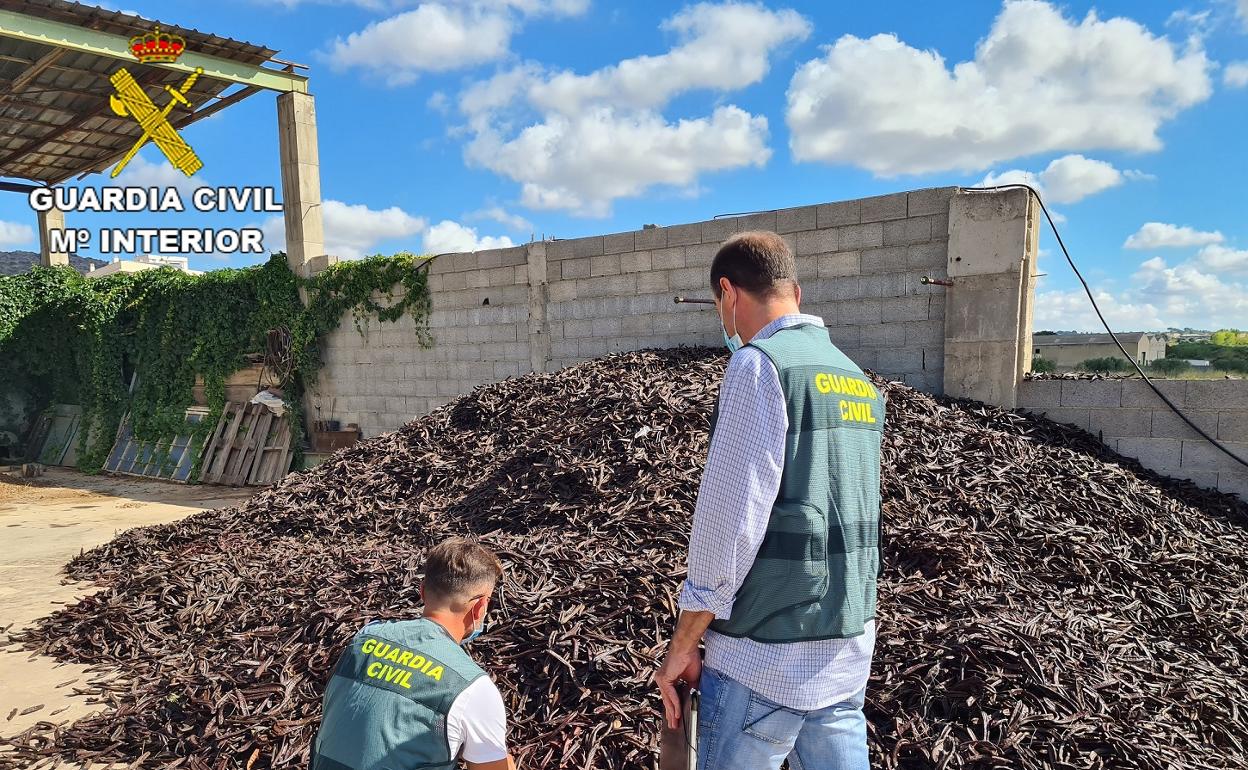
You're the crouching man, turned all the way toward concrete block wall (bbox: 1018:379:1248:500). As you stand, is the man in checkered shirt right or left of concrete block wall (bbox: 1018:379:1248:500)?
right

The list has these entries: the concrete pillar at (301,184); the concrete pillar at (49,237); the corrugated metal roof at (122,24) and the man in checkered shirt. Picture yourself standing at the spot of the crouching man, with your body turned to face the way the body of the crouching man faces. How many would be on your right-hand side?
1

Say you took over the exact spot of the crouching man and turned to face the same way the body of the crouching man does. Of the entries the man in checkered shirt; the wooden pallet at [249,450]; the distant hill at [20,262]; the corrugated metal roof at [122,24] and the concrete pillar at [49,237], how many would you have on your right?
1

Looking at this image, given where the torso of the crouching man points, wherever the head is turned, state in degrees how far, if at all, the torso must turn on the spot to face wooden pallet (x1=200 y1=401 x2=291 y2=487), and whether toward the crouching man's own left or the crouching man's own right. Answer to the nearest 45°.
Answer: approximately 45° to the crouching man's own left

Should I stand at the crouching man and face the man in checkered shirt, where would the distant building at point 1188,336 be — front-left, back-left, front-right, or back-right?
front-left

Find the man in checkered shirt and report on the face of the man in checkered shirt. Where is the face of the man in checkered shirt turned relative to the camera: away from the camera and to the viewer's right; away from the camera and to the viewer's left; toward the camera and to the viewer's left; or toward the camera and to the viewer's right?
away from the camera and to the viewer's left

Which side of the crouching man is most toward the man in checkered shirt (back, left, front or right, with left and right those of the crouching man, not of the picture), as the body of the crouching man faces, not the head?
right

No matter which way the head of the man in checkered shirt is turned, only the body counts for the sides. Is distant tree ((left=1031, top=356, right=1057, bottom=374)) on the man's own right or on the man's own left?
on the man's own right

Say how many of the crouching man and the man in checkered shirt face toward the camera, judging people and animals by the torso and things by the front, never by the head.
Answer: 0

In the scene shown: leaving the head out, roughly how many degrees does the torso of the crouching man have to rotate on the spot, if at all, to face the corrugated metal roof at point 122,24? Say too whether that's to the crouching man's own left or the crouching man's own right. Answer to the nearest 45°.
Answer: approximately 45° to the crouching man's own left

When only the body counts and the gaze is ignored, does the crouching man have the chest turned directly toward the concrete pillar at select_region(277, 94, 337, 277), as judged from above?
no

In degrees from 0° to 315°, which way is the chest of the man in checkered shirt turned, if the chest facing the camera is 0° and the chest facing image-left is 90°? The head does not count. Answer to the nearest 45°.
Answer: approximately 135°

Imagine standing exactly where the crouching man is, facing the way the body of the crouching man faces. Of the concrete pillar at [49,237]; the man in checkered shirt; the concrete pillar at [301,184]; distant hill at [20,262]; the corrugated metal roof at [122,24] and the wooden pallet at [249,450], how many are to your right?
1

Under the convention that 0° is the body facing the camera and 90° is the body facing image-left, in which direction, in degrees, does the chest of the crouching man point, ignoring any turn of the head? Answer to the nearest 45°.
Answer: approximately 225°

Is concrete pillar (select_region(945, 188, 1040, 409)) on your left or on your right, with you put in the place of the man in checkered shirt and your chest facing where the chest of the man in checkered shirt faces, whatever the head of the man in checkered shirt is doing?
on your right
